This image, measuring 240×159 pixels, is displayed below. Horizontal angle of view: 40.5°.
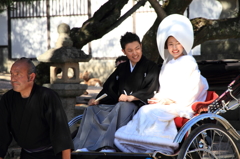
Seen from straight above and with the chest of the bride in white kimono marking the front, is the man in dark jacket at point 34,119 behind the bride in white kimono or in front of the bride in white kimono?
in front

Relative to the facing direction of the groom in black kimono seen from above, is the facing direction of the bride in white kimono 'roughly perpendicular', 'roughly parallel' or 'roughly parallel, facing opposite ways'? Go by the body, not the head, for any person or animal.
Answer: roughly parallel

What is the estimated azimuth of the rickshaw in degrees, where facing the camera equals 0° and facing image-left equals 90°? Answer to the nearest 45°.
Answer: approximately 90°

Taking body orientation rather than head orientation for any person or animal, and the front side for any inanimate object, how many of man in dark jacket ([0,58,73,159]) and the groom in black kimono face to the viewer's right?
0

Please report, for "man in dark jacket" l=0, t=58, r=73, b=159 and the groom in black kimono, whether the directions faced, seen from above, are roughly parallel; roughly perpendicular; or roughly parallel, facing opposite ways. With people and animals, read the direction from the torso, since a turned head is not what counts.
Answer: roughly parallel

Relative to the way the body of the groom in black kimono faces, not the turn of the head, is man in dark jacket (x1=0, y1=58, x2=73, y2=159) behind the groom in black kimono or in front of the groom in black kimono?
in front

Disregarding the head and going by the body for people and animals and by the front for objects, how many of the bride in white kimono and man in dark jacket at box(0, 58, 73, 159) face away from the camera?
0

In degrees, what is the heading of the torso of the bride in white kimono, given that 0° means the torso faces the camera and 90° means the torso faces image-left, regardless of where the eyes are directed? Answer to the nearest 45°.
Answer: approximately 45°

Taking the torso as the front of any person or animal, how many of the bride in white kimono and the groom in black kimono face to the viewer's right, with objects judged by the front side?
0

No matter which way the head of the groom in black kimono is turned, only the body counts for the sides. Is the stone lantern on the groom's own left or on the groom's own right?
on the groom's own right

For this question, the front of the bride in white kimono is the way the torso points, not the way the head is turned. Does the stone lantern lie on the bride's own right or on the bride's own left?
on the bride's own right

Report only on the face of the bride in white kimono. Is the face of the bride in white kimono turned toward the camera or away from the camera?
toward the camera

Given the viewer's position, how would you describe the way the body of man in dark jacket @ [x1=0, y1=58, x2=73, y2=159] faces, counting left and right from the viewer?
facing the viewer and to the left of the viewer
